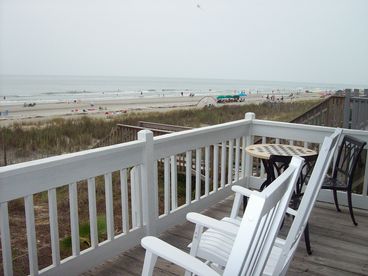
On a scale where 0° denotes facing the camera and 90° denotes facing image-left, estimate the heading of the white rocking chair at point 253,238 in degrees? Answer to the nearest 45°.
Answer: approximately 135°

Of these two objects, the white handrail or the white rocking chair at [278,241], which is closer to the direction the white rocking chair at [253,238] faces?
the white handrail

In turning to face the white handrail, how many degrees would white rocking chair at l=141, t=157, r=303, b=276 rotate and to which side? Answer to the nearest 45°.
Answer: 0° — it already faces it

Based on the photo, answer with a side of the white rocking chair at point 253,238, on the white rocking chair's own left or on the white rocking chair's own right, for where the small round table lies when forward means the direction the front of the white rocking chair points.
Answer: on the white rocking chair's own right
